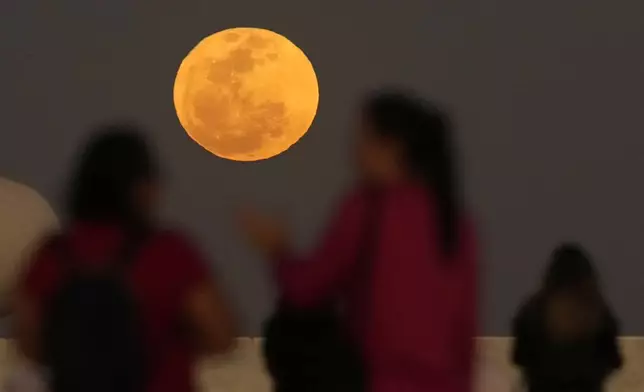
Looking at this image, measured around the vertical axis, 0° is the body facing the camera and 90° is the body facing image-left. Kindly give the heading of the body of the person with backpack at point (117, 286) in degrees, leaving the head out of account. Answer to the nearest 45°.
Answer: approximately 225°

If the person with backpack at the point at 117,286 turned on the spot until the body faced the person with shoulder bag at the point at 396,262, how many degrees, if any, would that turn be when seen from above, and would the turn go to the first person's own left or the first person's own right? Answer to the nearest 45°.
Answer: approximately 45° to the first person's own right

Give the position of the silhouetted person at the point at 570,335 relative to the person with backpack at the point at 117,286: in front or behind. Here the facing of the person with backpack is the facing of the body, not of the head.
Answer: in front
